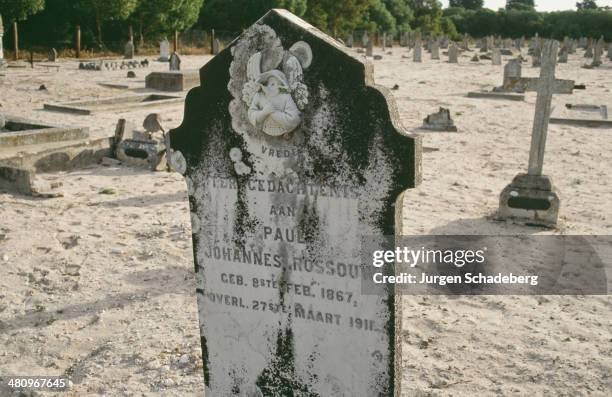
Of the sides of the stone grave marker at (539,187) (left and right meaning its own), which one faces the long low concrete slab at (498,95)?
back

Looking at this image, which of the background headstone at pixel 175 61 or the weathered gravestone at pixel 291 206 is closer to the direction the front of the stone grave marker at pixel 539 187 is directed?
the weathered gravestone

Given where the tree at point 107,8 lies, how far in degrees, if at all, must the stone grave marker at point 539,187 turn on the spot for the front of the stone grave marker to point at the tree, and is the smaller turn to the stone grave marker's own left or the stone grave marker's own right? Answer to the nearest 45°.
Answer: approximately 135° to the stone grave marker's own right

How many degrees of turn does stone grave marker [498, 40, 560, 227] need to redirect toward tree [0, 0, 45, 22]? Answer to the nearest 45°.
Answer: approximately 135° to its right

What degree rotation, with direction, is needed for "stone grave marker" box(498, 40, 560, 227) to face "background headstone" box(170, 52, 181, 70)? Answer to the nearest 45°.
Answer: approximately 135° to its right

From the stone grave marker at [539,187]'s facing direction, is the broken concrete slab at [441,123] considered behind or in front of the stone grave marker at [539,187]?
behind

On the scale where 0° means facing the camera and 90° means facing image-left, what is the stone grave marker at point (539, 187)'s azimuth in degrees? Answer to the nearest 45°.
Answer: approximately 0°

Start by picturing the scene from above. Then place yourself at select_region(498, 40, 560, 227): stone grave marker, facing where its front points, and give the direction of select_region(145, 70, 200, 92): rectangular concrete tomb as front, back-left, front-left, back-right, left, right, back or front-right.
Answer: back-right
